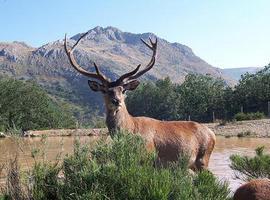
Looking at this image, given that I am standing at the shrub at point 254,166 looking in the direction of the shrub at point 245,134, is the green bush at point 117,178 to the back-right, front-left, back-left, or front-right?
back-left

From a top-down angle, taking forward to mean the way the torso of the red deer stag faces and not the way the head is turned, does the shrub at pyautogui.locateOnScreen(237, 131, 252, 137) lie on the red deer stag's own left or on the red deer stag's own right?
on the red deer stag's own right

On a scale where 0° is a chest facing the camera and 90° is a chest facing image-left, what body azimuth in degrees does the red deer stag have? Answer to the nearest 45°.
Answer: approximately 90°

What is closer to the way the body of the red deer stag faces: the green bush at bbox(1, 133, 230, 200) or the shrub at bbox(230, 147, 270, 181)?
the green bush

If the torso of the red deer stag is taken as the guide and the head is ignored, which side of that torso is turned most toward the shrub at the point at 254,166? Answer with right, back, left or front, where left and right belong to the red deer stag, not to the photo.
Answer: back
